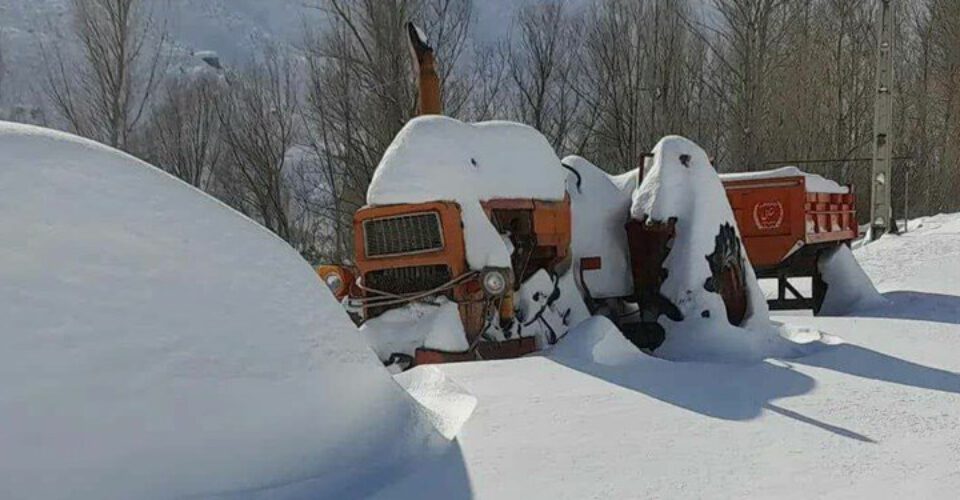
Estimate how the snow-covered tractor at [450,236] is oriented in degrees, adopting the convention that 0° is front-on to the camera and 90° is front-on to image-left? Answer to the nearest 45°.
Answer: approximately 45°

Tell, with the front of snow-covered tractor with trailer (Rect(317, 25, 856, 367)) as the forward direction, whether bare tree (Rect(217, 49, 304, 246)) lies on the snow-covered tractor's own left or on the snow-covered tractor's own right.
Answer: on the snow-covered tractor's own right

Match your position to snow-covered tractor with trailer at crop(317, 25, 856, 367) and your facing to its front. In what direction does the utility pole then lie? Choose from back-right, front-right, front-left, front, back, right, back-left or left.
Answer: back

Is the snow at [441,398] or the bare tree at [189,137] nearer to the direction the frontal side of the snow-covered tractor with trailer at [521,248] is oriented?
the snow

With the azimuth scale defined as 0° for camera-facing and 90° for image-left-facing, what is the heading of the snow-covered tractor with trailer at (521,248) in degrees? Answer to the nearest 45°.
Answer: approximately 45°

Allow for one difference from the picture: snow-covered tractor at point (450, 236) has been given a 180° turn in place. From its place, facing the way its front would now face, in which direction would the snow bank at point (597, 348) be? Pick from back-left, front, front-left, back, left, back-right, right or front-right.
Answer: right
